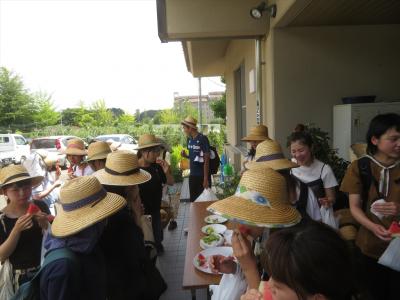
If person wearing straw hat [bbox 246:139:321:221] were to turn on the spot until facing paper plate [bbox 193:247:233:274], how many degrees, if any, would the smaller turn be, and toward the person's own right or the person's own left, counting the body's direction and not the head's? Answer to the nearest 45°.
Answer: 0° — they already face it

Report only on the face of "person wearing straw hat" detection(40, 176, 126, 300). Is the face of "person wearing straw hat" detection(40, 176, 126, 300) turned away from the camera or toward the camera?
away from the camera

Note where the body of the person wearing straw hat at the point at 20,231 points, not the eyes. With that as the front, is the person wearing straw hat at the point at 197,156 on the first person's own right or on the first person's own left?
on the first person's own left

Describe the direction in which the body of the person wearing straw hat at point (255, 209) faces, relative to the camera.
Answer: to the viewer's left

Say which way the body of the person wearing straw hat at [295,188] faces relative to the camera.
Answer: to the viewer's left

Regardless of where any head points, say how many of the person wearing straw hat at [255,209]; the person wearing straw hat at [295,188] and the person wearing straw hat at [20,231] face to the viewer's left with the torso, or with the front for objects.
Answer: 2

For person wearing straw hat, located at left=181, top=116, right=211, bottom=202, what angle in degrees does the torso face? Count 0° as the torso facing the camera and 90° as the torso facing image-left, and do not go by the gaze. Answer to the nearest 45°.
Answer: approximately 45°
